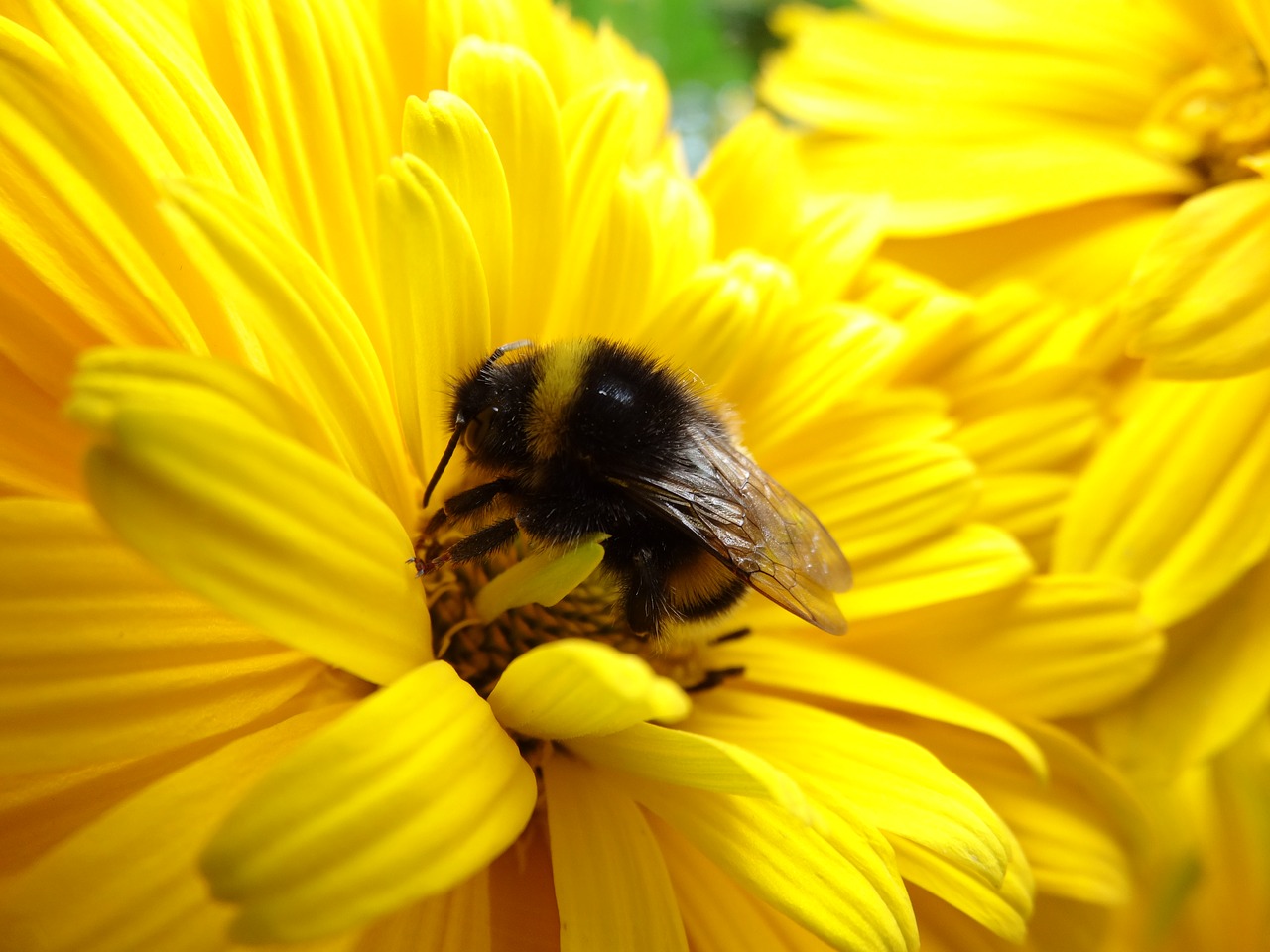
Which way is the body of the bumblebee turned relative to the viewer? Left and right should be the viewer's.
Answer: facing to the left of the viewer

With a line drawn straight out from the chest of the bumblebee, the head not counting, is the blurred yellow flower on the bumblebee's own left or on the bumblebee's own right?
on the bumblebee's own right
